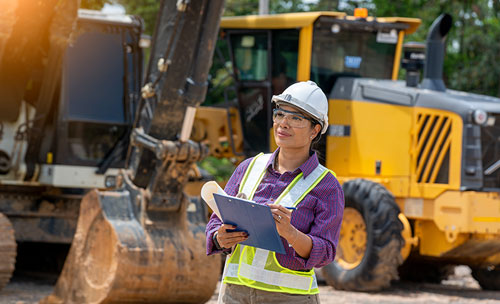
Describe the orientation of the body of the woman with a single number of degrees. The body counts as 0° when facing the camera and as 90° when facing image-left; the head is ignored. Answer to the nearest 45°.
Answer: approximately 45°

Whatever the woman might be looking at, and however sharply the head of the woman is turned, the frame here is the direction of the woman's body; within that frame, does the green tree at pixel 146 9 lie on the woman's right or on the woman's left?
on the woman's right

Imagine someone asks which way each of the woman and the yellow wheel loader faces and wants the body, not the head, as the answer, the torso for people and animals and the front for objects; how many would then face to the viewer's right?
0

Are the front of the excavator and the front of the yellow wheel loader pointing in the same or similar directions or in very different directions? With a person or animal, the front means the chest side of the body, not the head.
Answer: very different directions

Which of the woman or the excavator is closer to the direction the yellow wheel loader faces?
the excavator

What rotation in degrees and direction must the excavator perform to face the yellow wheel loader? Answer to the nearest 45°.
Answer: approximately 90° to its left

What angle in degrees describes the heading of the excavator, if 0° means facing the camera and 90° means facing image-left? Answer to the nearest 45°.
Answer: approximately 315°

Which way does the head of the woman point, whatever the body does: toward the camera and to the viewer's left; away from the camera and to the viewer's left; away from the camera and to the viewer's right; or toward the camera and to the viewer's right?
toward the camera and to the viewer's left

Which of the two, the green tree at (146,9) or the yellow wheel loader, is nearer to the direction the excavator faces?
the yellow wheel loader

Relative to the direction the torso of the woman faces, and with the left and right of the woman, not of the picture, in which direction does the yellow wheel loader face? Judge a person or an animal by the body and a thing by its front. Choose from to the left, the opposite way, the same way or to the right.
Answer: to the right

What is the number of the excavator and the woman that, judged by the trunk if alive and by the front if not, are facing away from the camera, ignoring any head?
0

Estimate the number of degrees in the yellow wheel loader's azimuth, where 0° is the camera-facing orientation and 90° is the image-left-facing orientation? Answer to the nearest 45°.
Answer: approximately 135°

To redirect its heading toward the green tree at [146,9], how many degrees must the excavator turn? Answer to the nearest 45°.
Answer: approximately 135° to its left
